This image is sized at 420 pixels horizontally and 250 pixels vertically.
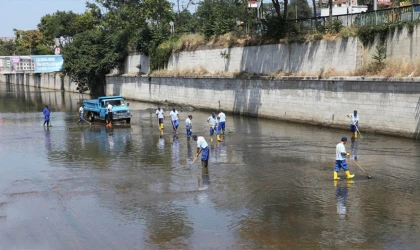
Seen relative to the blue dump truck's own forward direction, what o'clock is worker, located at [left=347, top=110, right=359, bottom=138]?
The worker is roughly at 12 o'clock from the blue dump truck.

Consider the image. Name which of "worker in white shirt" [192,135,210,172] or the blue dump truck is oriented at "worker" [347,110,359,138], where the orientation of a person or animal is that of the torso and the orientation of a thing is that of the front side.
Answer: the blue dump truck

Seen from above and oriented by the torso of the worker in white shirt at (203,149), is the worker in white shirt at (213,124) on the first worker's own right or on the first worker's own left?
on the first worker's own right

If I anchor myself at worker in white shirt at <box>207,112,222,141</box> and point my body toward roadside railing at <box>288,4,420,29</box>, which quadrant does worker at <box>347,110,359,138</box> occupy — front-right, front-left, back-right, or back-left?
front-right

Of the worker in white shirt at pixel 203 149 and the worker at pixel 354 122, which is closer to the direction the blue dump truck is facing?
the worker

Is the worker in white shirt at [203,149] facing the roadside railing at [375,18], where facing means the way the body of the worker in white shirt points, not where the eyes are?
no

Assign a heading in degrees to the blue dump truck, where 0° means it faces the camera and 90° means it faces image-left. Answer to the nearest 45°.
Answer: approximately 315°

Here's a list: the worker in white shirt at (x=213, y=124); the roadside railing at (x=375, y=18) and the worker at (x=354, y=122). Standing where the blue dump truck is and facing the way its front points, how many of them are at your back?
0

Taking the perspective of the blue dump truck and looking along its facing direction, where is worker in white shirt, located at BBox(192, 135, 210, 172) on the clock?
The worker in white shirt is roughly at 1 o'clock from the blue dump truck.

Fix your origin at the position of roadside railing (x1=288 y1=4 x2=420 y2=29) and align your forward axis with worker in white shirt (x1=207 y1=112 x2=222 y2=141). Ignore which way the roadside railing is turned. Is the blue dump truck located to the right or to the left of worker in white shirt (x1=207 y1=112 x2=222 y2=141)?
right
